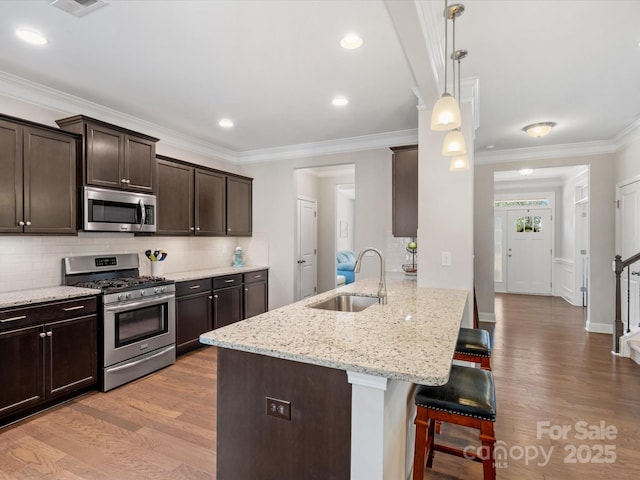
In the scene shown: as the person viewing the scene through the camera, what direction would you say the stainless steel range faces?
facing the viewer and to the right of the viewer

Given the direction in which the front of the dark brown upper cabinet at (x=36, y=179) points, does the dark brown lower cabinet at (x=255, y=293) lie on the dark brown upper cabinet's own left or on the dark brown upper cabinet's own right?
on the dark brown upper cabinet's own left

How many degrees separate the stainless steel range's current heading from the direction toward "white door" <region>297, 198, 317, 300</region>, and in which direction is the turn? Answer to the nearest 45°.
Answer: approximately 90° to its left

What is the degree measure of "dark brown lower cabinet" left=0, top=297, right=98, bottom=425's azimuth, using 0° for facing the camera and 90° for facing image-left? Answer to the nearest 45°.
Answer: approximately 315°

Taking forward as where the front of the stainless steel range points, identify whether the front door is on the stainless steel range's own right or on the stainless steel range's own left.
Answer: on the stainless steel range's own left

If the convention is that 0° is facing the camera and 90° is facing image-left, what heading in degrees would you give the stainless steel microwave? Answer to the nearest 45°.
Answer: approximately 315°

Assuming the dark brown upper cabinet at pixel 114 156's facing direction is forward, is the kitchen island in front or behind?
in front

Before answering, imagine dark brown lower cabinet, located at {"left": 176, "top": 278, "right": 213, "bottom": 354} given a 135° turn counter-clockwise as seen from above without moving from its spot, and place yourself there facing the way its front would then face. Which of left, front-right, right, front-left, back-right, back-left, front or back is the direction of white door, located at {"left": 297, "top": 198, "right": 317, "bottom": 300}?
front-right
